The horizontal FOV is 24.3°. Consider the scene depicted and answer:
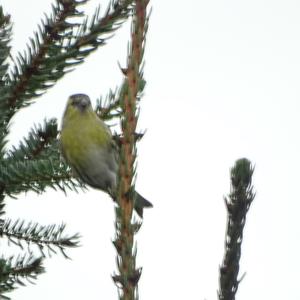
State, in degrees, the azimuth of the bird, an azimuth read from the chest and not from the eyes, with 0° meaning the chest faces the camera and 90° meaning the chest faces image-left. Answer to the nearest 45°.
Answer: approximately 45°
